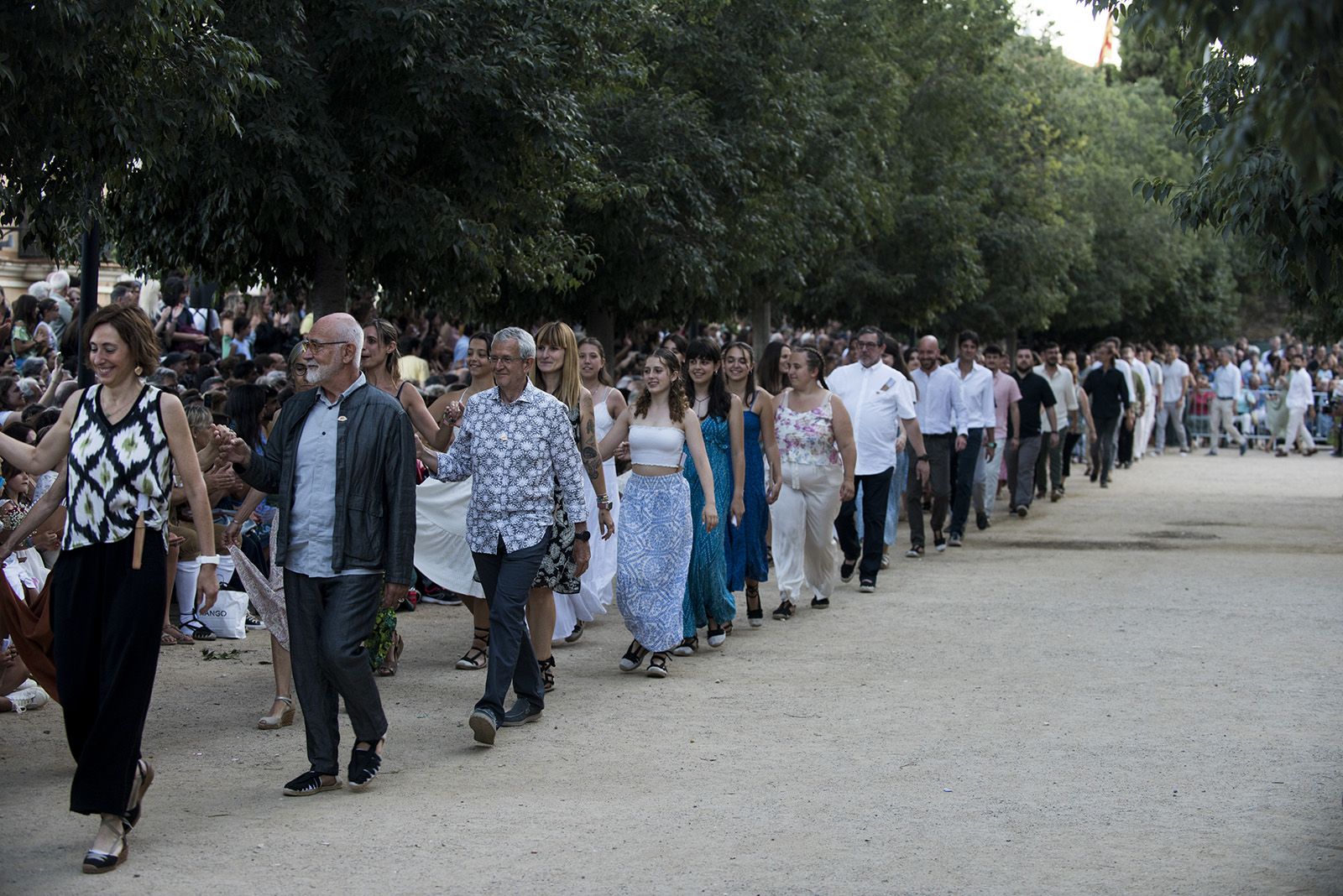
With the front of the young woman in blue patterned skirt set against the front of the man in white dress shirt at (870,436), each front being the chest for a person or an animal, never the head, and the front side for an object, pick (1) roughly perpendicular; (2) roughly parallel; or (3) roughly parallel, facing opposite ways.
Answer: roughly parallel

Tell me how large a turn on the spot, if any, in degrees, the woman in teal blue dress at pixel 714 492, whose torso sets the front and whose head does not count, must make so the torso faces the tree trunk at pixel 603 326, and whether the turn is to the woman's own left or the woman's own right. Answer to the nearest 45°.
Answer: approximately 135° to the woman's own right

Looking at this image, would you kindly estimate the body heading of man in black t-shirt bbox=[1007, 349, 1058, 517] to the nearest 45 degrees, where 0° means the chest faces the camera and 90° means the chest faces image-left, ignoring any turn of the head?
approximately 45°

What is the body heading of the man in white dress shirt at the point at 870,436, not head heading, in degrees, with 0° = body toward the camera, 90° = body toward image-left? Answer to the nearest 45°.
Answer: approximately 45°

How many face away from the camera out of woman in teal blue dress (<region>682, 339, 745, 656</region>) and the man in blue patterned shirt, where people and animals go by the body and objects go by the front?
0

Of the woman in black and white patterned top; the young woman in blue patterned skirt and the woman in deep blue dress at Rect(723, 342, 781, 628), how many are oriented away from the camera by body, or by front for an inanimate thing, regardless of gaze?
0

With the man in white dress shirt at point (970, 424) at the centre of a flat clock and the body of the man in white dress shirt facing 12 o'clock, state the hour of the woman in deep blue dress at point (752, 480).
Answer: The woman in deep blue dress is roughly at 11 o'clock from the man in white dress shirt.

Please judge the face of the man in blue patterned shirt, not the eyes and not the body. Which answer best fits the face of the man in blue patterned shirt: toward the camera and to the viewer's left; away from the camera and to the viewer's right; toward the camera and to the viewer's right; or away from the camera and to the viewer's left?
toward the camera and to the viewer's left

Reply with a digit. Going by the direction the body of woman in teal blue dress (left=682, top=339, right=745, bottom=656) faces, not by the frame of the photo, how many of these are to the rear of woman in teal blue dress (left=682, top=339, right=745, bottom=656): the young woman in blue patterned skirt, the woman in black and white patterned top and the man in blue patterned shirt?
0

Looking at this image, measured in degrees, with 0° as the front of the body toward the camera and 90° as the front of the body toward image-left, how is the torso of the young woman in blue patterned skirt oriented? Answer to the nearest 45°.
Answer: approximately 45°

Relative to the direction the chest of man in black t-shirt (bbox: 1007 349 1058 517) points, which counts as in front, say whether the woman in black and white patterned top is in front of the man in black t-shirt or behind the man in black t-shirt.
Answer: in front

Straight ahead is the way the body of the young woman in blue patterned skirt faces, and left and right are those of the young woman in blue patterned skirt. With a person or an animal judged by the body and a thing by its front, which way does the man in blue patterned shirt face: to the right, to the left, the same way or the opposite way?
the same way

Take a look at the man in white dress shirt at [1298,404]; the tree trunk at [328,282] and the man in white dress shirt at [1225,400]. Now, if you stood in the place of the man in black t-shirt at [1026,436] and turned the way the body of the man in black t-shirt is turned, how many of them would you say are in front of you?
1

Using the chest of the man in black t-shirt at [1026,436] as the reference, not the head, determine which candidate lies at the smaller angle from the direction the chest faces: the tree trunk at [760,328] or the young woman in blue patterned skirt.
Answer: the young woman in blue patterned skirt

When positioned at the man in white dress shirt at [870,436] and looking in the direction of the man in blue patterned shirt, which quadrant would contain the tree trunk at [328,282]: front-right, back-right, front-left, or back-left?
back-right

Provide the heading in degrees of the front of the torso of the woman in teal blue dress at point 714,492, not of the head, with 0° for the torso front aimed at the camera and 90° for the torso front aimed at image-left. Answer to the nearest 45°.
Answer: approximately 45°

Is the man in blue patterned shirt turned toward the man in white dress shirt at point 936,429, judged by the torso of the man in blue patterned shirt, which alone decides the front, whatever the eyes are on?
no

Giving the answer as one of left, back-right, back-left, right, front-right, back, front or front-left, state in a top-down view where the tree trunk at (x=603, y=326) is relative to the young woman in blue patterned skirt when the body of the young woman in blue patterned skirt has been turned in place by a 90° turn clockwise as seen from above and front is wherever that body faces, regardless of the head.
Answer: front-right

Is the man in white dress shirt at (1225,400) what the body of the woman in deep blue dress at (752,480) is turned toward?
no

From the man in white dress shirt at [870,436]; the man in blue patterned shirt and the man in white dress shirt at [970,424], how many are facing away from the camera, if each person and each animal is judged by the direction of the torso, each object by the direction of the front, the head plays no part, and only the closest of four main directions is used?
0
